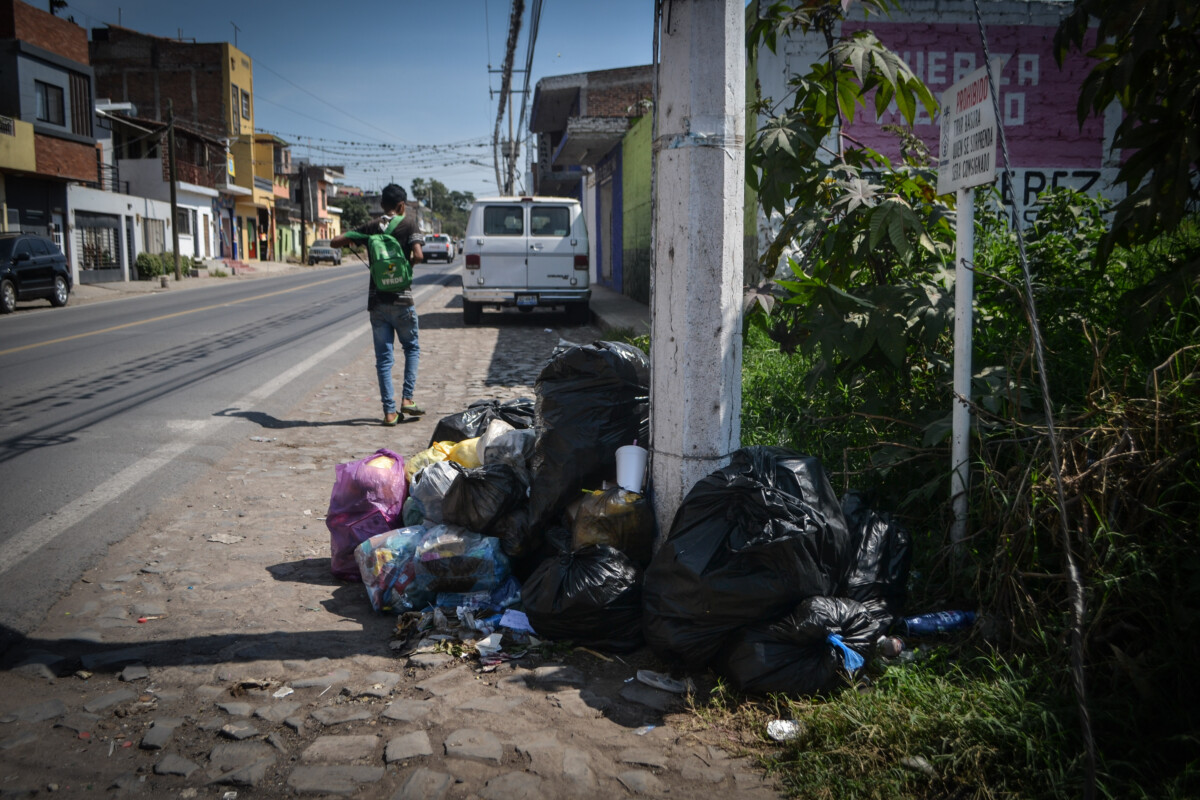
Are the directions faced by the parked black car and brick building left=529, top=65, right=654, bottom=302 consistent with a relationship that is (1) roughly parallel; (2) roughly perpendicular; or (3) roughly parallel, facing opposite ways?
roughly perpendicular

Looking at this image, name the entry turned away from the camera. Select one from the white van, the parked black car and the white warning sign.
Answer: the white van

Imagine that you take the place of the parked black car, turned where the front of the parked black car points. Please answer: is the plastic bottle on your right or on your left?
on your left

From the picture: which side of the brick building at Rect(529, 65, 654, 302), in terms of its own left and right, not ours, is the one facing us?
left

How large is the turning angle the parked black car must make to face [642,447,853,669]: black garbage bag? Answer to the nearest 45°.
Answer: approximately 45° to its left

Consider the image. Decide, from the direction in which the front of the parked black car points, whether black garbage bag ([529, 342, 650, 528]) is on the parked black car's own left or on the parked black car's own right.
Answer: on the parked black car's own left

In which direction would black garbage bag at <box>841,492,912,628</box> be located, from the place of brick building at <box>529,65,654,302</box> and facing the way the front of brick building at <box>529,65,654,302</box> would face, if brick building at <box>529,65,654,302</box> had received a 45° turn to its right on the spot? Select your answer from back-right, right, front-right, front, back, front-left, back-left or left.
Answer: back-left

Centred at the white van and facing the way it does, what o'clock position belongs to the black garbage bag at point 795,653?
The black garbage bag is roughly at 6 o'clock from the white van.

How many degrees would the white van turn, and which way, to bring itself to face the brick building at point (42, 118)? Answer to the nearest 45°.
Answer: approximately 45° to its left

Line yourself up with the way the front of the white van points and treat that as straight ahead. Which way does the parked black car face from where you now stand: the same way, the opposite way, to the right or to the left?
the opposite way

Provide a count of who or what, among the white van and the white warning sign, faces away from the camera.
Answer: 1

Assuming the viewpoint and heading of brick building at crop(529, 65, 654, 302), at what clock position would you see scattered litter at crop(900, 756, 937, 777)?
The scattered litter is roughly at 9 o'clock from the brick building.

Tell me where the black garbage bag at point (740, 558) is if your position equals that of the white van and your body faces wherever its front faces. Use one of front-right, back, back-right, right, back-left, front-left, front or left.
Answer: back

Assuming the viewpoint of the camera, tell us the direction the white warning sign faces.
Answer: facing the viewer and to the left of the viewer

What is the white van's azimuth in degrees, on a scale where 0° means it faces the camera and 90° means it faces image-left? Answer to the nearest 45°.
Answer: approximately 180°
